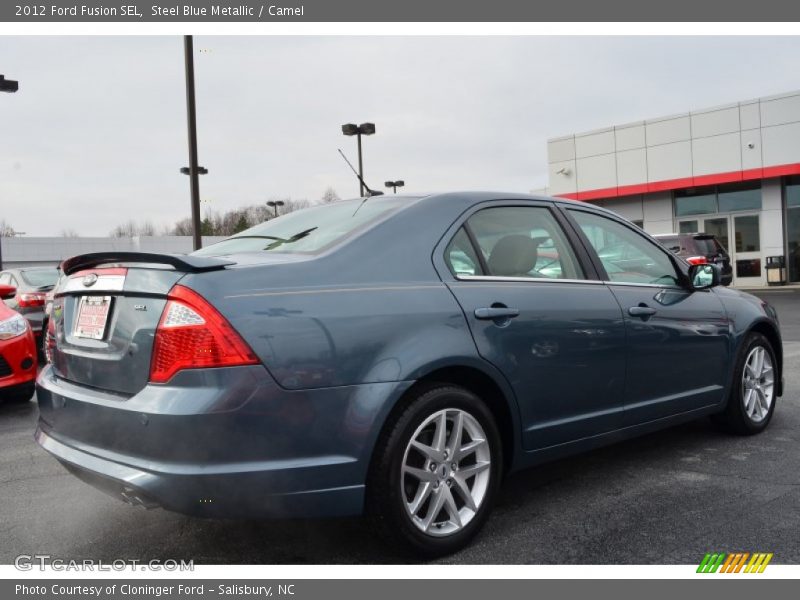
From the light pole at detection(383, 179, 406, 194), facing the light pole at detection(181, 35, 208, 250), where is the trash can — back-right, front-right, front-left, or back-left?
front-left

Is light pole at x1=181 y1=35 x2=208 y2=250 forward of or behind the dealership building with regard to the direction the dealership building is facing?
forward

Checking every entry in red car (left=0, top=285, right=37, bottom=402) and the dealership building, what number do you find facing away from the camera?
0

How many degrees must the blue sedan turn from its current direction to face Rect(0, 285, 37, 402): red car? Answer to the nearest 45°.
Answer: approximately 90° to its left

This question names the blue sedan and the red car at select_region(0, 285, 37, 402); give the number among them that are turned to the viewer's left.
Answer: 0

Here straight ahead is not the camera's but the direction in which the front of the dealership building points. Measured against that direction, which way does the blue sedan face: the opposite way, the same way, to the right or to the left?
the opposite way

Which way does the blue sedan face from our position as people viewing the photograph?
facing away from the viewer and to the right of the viewer

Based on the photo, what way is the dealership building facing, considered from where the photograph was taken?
facing the viewer and to the left of the viewer

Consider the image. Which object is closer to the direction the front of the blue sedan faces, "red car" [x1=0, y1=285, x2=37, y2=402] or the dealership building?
the dealership building

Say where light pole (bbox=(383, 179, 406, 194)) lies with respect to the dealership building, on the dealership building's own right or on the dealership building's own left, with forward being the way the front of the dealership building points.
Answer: on the dealership building's own right

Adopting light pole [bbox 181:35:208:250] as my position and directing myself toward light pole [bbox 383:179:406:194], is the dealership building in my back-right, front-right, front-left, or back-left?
front-right
